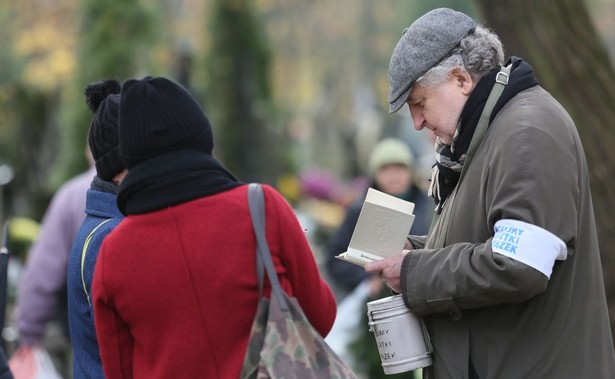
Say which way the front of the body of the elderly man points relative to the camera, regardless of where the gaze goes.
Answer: to the viewer's left

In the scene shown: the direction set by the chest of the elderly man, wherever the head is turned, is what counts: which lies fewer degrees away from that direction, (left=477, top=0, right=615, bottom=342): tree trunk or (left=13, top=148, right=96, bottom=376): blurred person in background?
the blurred person in background

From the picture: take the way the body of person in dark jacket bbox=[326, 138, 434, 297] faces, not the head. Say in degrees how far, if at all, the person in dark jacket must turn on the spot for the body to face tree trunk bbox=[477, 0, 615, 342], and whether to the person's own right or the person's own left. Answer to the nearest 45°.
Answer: approximately 45° to the person's own left

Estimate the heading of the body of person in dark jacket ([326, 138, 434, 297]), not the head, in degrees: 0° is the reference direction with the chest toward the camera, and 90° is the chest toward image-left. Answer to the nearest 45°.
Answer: approximately 0°

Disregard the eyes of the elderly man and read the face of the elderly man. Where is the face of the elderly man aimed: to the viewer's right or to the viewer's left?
to the viewer's left
